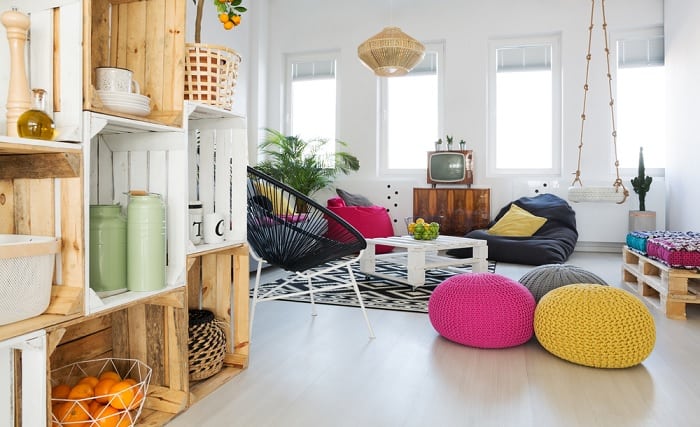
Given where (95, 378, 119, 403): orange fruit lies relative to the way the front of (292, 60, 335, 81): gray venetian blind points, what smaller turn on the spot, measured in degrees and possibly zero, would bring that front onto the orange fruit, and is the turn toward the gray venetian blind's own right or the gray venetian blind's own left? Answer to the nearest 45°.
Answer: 0° — it already faces it

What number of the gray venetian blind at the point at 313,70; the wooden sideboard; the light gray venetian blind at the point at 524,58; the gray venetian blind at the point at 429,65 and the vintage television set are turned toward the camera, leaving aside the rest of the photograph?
5

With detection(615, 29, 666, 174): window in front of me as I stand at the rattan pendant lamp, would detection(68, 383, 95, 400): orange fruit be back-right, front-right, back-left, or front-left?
back-right

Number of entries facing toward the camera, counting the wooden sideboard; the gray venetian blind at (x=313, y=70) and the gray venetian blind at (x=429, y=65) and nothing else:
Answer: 3

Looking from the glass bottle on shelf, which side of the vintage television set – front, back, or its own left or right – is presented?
front

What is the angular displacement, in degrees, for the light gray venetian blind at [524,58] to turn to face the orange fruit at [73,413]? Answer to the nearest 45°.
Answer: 0° — it already faces it

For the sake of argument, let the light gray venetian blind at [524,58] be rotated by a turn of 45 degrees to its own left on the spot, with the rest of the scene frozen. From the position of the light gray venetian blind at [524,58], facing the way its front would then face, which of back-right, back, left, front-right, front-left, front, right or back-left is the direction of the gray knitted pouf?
front-right

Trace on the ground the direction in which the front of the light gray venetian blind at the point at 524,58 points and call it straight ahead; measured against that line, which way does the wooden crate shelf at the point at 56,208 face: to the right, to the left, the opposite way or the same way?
to the left

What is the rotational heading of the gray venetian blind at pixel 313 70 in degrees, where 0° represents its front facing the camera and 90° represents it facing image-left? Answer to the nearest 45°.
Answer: approximately 0°

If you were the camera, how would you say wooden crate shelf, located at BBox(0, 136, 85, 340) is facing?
facing the viewer and to the right of the viewer

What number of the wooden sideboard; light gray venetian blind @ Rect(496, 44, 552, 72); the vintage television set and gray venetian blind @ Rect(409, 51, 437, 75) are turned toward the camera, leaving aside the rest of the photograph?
4

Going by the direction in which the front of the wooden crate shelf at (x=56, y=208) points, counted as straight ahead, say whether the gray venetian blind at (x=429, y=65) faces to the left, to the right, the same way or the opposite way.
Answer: to the right

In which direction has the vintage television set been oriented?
toward the camera

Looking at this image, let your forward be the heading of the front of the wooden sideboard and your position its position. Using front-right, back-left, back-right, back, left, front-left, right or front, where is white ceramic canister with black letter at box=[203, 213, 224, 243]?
front

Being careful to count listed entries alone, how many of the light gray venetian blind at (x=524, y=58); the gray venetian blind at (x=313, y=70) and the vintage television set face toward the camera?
3

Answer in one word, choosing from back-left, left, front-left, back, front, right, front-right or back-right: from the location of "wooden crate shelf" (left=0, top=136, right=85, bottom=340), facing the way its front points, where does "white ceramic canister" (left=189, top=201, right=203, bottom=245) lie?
left

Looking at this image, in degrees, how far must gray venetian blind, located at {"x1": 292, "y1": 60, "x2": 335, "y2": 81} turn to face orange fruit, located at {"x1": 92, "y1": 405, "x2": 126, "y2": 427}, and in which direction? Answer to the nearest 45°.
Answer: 0° — it already faces it

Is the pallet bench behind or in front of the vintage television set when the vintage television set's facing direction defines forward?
in front

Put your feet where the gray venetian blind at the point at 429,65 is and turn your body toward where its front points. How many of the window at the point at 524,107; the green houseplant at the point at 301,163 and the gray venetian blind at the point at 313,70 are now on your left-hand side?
1

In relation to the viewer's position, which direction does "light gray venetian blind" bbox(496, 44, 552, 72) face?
facing the viewer
